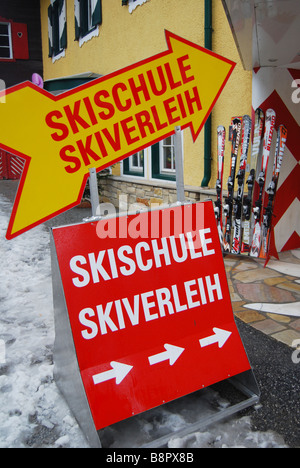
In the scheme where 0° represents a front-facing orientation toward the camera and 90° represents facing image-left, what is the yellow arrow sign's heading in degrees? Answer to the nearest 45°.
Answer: approximately 0°

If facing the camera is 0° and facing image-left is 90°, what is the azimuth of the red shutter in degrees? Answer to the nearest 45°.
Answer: approximately 0°

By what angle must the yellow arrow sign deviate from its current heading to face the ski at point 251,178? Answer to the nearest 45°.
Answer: approximately 135° to its left

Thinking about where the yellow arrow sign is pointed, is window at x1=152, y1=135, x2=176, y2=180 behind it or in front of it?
behind

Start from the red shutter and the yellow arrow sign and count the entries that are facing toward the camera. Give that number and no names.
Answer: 2

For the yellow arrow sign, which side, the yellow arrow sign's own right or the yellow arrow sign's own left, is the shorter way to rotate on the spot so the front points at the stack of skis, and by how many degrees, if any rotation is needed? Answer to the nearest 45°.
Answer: approximately 135° to the yellow arrow sign's own left
